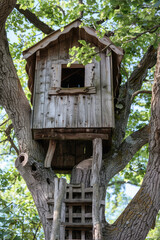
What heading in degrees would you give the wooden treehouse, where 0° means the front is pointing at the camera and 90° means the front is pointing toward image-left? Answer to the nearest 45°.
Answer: approximately 0°
